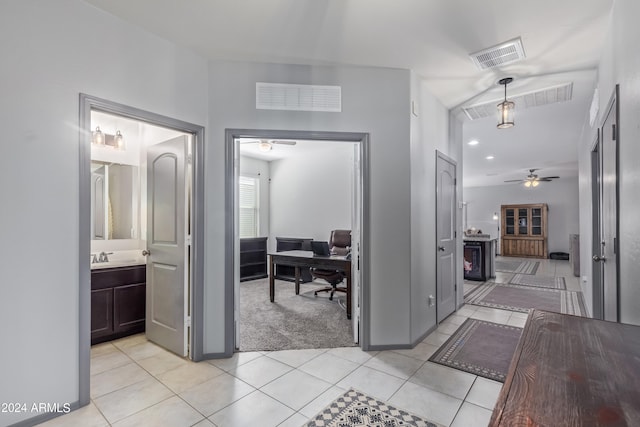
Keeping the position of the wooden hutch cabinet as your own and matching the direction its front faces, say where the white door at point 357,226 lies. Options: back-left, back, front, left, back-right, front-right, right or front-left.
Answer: front

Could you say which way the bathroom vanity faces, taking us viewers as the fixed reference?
facing the viewer and to the right of the viewer

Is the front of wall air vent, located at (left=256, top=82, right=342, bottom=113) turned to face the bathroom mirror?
no

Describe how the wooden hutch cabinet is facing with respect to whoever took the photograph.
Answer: facing the viewer

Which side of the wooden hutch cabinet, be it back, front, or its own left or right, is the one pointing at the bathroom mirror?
front

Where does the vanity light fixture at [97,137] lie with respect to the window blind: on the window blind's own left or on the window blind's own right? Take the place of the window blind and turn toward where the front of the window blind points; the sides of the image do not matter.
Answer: on the window blind's own right

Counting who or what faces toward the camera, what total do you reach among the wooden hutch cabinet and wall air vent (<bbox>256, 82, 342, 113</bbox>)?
2

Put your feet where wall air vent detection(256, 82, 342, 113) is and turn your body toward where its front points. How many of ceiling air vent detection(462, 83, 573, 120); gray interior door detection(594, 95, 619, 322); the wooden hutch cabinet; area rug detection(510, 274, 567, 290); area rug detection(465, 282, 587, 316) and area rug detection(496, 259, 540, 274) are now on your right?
0

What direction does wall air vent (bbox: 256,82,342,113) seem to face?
toward the camera

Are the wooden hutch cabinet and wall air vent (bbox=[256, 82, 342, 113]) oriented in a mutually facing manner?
no

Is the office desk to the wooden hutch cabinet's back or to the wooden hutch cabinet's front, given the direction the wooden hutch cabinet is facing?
to the front

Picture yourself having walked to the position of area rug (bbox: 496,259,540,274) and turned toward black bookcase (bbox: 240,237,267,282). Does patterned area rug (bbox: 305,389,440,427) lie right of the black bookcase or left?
left

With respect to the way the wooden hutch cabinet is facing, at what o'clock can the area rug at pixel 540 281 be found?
The area rug is roughly at 12 o'clock from the wooden hutch cabinet.

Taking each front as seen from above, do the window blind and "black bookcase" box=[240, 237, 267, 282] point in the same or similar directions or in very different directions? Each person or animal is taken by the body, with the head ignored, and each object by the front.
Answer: same or similar directions
